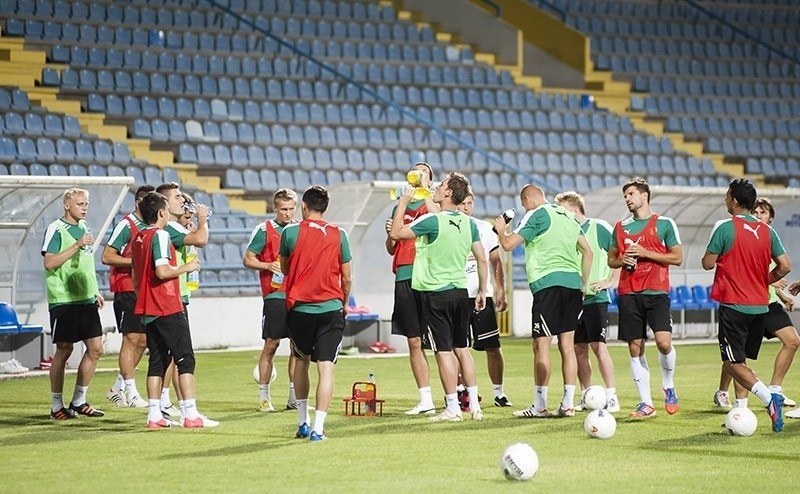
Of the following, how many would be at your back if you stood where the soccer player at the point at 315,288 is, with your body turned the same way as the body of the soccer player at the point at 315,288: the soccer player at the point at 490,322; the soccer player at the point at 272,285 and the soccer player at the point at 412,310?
0

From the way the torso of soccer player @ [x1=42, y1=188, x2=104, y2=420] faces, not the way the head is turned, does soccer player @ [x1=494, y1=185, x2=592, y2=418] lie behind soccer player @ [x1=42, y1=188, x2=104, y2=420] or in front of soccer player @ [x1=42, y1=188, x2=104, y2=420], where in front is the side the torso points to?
in front

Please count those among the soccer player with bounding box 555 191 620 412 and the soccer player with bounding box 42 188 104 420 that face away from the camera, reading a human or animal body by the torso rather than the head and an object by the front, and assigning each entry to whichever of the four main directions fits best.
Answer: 0

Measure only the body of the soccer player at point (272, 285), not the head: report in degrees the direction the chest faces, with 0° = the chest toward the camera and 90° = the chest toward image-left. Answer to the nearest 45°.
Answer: approximately 315°

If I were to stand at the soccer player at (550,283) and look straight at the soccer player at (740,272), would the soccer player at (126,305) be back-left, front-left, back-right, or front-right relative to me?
back-right

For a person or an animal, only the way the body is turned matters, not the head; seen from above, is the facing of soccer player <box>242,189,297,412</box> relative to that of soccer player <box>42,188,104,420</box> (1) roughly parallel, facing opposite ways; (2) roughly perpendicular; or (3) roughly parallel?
roughly parallel

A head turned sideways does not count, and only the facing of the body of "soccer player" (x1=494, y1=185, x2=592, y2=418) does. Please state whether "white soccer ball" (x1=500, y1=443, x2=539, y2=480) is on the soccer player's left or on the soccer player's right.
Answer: on the soccer player's left

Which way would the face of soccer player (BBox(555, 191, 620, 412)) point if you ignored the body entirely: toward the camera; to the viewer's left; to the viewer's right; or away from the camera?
to the viewer's left

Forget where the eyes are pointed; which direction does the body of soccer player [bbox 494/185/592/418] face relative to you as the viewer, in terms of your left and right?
facing away from the viewer and to the left of the viewer

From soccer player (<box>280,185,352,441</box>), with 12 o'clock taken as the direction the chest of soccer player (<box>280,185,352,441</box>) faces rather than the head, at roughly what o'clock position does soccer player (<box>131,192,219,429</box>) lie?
soccer player (<box>131,192,219,429</box>) is roughly at 10 o'clock from soccer player (<box>280,185,352,441</box>).

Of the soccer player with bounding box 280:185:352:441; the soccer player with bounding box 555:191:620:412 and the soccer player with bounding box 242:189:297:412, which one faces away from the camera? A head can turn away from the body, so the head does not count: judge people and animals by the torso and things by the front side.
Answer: the soccer player with bounding box 280:185:352:441

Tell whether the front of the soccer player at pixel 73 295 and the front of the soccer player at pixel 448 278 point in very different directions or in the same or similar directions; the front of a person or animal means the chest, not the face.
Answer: very different directions

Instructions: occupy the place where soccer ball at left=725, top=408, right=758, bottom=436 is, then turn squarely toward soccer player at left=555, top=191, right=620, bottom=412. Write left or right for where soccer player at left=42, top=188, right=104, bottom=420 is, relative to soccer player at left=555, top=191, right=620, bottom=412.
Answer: left

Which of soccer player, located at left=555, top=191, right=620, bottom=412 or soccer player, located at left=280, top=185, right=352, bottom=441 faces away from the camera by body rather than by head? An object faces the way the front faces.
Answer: soccer player, located at left=280, top=185, right=352, bottom=441

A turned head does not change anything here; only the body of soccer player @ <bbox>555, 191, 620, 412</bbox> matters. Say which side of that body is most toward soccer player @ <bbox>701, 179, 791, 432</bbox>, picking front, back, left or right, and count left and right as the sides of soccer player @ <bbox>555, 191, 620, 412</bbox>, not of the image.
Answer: left

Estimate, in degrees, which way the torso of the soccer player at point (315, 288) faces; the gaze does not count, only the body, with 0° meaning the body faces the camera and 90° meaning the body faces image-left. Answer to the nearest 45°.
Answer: approximately 180°

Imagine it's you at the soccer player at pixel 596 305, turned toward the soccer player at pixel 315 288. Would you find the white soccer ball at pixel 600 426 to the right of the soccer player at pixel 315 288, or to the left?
left
